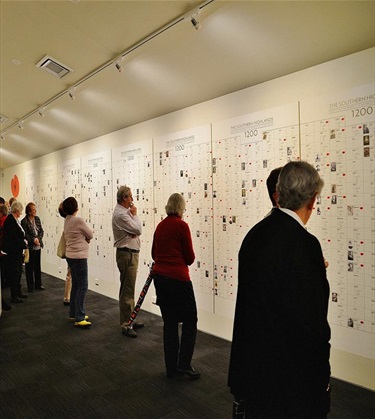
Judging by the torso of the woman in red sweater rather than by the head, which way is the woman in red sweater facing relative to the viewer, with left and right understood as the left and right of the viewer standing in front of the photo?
facing away from the viewer and to the right of the viewer

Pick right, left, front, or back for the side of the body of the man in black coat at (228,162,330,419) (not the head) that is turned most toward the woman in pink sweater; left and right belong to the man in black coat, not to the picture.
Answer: left

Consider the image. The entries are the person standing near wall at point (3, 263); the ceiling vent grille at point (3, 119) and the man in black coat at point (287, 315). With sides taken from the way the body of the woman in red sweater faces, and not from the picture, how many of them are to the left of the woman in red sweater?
2

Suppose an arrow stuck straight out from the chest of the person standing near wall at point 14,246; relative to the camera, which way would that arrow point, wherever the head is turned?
to the viewer's right

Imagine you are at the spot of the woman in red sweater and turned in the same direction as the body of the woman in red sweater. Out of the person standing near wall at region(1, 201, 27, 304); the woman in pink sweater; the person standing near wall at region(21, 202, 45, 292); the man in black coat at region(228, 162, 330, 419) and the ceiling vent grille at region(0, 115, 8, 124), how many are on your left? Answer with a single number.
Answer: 4

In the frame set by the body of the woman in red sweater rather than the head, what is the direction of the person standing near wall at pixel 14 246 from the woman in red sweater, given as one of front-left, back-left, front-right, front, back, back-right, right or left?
left

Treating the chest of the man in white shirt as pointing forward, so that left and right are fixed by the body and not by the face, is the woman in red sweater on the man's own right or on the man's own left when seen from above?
on the man's own right

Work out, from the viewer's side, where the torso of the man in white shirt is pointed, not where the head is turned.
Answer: to the viewer's right

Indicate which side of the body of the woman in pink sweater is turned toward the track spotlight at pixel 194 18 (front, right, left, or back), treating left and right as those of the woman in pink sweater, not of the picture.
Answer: right

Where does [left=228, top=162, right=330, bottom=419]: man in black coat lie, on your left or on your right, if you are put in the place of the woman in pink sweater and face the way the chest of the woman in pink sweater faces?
on your right

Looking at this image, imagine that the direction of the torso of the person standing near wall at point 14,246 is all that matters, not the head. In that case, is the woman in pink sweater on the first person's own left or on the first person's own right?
on the first person's own right

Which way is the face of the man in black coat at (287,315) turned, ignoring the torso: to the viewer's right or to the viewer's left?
to the viewer's right
